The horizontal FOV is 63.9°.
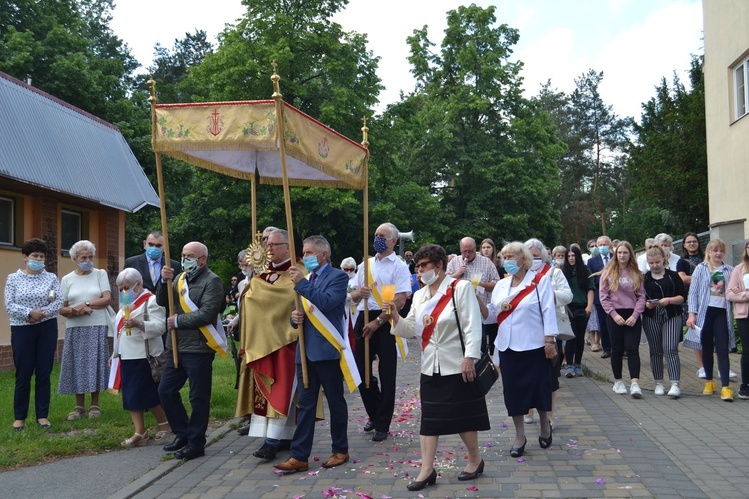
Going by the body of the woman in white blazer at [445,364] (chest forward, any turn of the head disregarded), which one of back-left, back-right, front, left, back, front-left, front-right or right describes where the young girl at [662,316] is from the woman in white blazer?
back

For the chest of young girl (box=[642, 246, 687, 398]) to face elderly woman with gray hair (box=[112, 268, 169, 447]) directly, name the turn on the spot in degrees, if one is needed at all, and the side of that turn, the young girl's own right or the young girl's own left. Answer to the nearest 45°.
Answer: approximately 45° to the young girl's own right

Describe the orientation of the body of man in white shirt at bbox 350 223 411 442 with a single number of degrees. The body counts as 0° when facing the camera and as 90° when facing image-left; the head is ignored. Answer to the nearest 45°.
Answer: approximately 45°

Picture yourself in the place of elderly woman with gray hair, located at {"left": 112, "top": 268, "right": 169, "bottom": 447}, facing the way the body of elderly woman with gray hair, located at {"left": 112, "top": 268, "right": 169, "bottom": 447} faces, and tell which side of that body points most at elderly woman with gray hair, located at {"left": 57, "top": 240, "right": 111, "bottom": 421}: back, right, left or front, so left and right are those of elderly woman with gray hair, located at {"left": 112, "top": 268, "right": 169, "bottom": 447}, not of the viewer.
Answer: right

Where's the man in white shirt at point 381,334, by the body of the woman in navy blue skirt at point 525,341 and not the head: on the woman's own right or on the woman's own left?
on the woman's own right

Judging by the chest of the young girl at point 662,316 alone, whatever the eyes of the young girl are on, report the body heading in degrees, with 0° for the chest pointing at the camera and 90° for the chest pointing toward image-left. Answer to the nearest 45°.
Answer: approximately 0°
